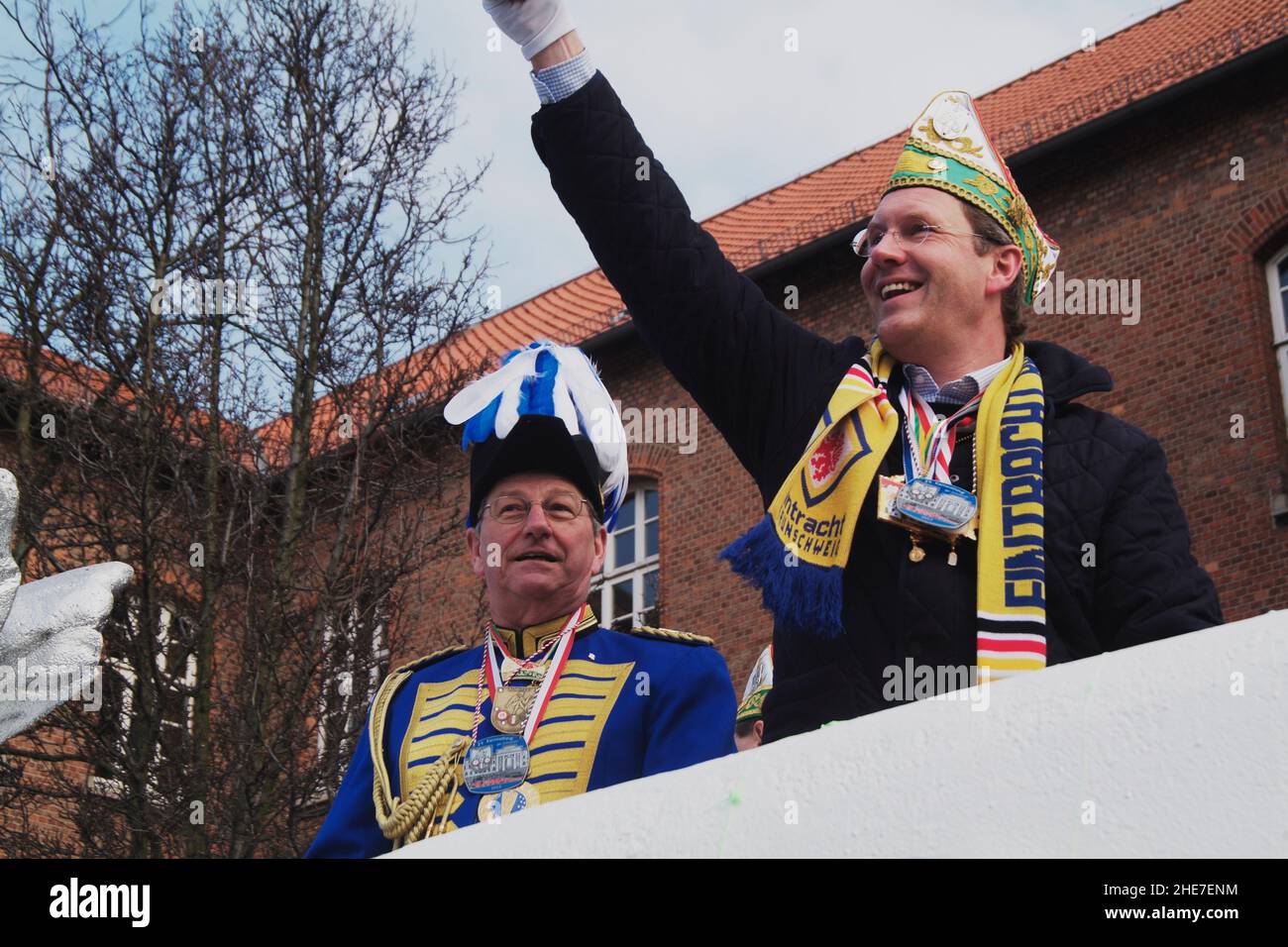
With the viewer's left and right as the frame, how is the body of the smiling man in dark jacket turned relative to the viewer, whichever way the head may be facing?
facing the viewer and to the left of the viewer

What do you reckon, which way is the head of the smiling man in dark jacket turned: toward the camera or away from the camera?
toward the camera

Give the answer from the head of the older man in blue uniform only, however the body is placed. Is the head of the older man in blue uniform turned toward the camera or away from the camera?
toward the camera

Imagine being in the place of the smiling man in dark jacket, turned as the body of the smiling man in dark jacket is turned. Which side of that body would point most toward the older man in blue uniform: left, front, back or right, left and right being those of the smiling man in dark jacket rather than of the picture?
right
